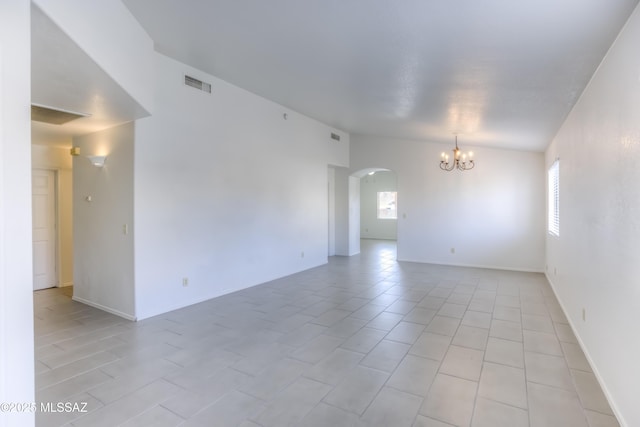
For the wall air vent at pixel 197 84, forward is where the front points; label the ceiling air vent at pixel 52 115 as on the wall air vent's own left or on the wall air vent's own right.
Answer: on the wall air vent's own right

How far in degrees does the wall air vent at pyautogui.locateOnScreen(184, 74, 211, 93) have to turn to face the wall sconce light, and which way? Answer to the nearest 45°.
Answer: approximately 135° to its right

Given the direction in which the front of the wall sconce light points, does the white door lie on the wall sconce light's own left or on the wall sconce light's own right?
on the wall sconce light's own right

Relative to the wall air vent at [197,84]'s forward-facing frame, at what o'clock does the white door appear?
The white door is roughly at 6 o'clock from the wall air vent.

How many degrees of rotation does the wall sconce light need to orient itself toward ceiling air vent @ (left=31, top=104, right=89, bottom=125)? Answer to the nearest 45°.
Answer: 0° — it already faces it

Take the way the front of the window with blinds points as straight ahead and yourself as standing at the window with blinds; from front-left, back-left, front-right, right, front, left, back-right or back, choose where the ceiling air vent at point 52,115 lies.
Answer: front-left

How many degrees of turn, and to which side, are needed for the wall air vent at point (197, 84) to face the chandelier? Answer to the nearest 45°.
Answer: approximately 45° to its left

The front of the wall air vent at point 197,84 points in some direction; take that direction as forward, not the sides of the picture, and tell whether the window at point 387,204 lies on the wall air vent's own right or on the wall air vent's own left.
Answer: on the wall air vent's own left

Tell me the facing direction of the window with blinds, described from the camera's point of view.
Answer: facing to the left of the viewer

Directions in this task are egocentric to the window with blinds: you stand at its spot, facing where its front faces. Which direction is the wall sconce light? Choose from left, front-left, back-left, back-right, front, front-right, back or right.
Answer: front-left

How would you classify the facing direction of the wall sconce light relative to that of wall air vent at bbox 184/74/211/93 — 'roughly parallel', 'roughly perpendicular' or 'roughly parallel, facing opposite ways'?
roughly perpendicular

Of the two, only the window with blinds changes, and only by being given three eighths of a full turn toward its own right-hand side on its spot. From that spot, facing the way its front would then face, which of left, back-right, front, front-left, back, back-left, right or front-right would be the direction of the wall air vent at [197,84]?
back

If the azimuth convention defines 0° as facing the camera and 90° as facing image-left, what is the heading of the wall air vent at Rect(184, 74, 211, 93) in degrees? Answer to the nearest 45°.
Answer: approximately 315°

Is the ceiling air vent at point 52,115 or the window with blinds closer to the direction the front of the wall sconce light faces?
the ceiling air vent
